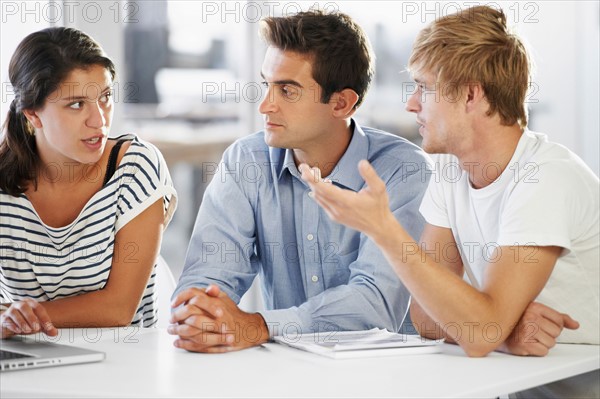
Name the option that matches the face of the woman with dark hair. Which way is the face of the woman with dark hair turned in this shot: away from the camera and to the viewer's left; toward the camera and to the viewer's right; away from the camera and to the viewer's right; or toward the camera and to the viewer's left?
toward the camera and to the viewer's right

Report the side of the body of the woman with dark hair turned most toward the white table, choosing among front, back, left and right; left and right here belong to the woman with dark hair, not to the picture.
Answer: front

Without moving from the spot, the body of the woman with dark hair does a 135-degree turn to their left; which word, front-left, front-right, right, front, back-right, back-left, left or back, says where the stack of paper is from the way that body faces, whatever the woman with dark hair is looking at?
right

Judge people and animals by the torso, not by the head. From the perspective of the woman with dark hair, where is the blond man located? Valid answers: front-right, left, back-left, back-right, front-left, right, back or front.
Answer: front-left

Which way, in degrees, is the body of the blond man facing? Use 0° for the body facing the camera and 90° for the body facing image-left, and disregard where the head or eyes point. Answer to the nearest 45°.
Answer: approximately 45°

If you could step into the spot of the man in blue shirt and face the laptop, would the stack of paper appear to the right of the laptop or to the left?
left

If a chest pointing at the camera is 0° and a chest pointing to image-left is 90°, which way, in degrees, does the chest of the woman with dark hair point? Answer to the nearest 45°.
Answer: approximately 0°

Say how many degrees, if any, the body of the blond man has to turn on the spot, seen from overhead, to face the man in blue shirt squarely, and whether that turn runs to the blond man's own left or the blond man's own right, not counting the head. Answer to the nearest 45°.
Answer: approximately 90° to the blond man's own right

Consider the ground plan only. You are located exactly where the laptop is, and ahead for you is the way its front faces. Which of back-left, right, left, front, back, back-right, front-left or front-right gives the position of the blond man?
front-right

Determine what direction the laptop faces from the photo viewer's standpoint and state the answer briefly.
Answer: facing away from the viewer and to the right of the viewer

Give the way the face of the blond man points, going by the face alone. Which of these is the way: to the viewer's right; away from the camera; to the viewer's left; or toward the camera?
to the viewer's left
